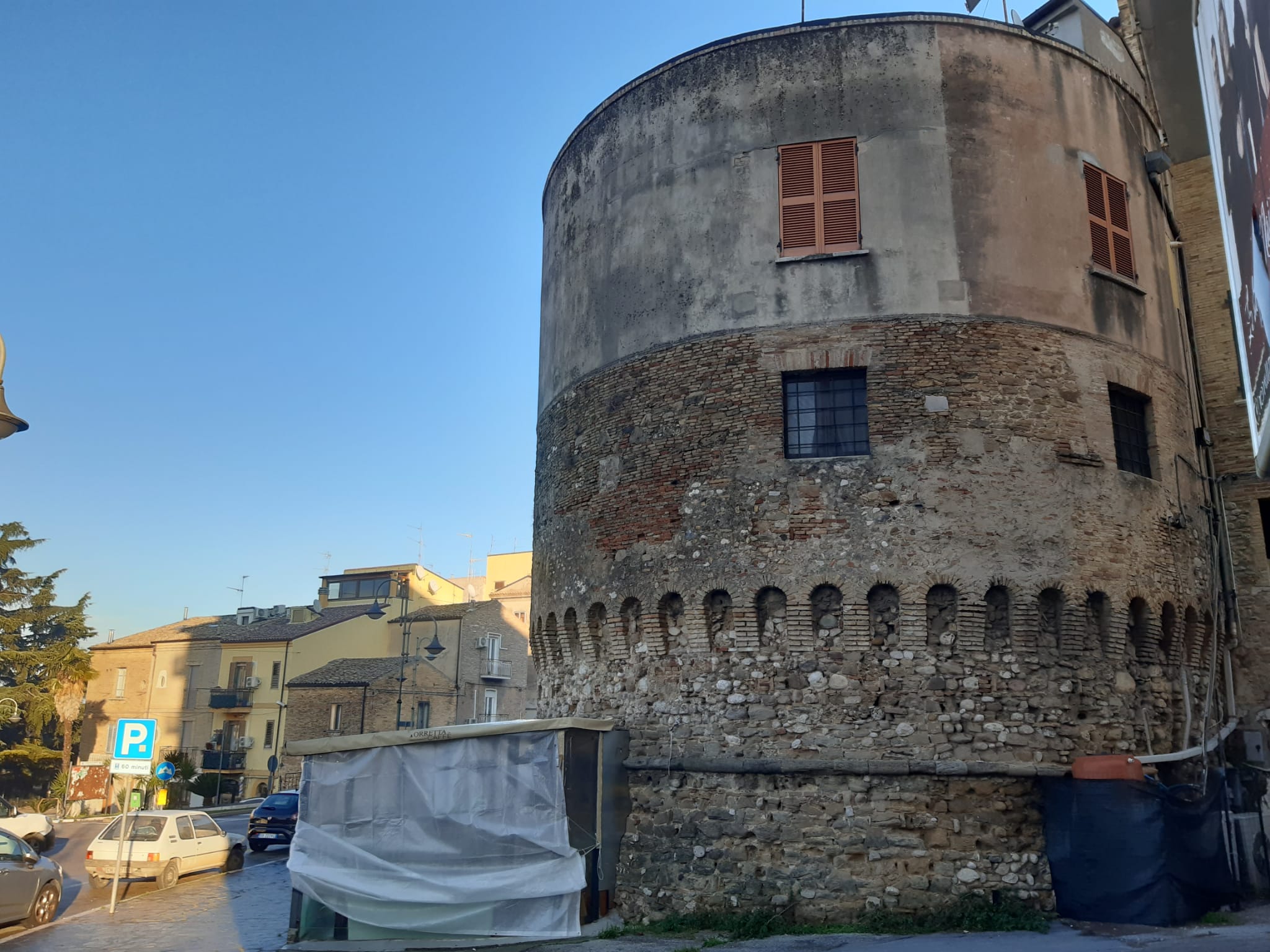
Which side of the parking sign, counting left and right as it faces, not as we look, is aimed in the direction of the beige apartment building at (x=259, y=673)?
back

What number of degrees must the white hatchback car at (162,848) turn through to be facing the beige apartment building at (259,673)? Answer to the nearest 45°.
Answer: approximately 45° to its left

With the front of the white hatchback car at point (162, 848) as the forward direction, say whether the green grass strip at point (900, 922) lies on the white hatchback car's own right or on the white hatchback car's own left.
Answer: on the white hatchback car's own right

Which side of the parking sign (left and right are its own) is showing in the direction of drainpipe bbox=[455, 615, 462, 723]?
back

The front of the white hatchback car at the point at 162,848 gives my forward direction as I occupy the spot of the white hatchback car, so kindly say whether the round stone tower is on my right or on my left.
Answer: on my right

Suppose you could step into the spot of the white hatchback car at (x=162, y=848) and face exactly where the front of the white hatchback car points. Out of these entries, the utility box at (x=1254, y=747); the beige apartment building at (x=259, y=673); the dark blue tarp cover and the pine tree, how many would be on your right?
2

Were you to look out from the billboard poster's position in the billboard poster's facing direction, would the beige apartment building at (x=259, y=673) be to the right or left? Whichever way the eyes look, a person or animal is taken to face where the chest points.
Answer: on its right

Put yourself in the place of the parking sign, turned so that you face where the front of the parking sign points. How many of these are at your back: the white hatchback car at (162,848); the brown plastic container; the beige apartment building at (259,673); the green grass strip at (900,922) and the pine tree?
3

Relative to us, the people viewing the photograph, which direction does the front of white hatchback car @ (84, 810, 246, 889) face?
facing away from the viewer and to the right of the viewer

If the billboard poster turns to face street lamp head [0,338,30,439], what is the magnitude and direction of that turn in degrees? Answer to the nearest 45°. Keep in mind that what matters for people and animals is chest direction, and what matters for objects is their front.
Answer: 0° — it already faces it

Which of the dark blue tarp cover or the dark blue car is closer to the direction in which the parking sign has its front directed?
the dark blue tarp cover
